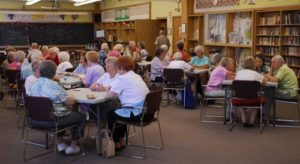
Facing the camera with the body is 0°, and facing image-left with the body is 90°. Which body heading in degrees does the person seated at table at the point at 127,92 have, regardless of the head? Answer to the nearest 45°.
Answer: approximately 135°

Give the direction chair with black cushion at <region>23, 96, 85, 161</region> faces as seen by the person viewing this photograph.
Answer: facing away from the viewer and to the right of the viewer

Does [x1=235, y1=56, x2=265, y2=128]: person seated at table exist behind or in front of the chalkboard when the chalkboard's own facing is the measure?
in front

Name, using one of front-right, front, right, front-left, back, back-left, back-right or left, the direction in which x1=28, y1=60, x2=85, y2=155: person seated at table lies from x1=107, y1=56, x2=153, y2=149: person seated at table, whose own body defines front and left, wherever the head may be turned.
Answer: front-left

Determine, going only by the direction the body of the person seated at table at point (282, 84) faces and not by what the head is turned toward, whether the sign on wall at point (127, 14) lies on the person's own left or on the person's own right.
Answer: on the person's own right

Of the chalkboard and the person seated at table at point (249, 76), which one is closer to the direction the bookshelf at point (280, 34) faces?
the person seated at table

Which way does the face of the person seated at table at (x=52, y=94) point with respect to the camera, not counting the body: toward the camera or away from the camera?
away from the camera

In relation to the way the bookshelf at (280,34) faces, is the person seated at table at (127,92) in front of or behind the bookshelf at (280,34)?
in front

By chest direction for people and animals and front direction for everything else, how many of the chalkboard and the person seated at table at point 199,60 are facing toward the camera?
2

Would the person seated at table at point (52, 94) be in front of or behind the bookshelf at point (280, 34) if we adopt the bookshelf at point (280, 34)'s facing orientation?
in front

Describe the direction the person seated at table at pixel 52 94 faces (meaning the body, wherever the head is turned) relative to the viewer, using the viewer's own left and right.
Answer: facing away from the viewer and to the right of the viewer

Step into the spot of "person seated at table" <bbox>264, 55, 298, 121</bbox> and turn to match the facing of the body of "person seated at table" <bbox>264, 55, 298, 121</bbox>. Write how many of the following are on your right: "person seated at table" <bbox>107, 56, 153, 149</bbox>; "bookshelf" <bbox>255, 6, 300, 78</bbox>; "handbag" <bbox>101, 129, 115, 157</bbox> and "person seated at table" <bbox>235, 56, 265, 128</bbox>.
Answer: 1

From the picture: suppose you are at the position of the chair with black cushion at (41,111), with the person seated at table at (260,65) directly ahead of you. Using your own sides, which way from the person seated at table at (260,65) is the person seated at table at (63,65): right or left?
left

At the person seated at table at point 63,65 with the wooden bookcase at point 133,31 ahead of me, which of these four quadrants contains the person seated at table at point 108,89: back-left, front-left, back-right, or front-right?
back-right

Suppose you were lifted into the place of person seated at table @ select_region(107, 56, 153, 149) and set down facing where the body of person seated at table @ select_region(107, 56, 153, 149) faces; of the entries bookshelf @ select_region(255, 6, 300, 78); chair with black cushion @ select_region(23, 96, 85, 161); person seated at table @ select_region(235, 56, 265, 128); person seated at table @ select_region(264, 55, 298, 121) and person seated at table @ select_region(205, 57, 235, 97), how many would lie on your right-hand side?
4

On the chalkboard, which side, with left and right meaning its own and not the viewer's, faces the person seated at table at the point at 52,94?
front

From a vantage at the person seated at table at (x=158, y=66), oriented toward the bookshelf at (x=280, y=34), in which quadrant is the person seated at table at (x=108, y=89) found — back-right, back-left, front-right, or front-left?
back-right
